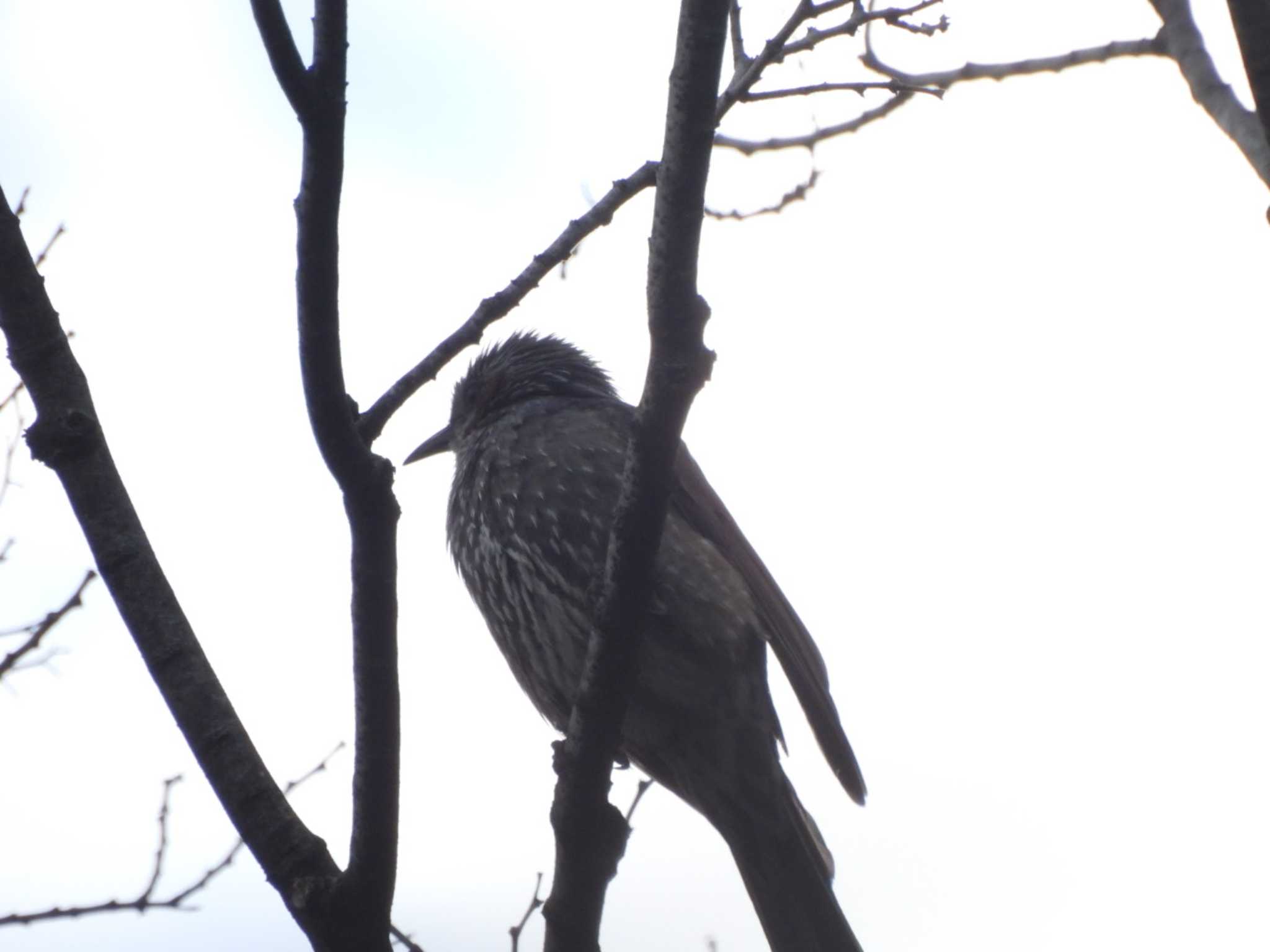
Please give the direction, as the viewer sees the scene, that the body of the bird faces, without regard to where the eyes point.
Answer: to the viewer's left

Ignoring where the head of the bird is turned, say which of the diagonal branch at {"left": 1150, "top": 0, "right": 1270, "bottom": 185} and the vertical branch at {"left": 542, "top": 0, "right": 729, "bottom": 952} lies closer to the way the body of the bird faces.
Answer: the vertical branch

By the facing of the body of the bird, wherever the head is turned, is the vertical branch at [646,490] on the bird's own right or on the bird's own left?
on the bird's own left

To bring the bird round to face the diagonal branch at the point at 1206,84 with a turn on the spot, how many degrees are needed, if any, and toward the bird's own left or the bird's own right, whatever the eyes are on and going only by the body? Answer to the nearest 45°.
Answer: approximately 135° to the bird's own left

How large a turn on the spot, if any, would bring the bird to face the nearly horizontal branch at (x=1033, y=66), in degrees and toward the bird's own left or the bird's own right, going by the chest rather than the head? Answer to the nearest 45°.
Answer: approximately 135° to the bird's own left
